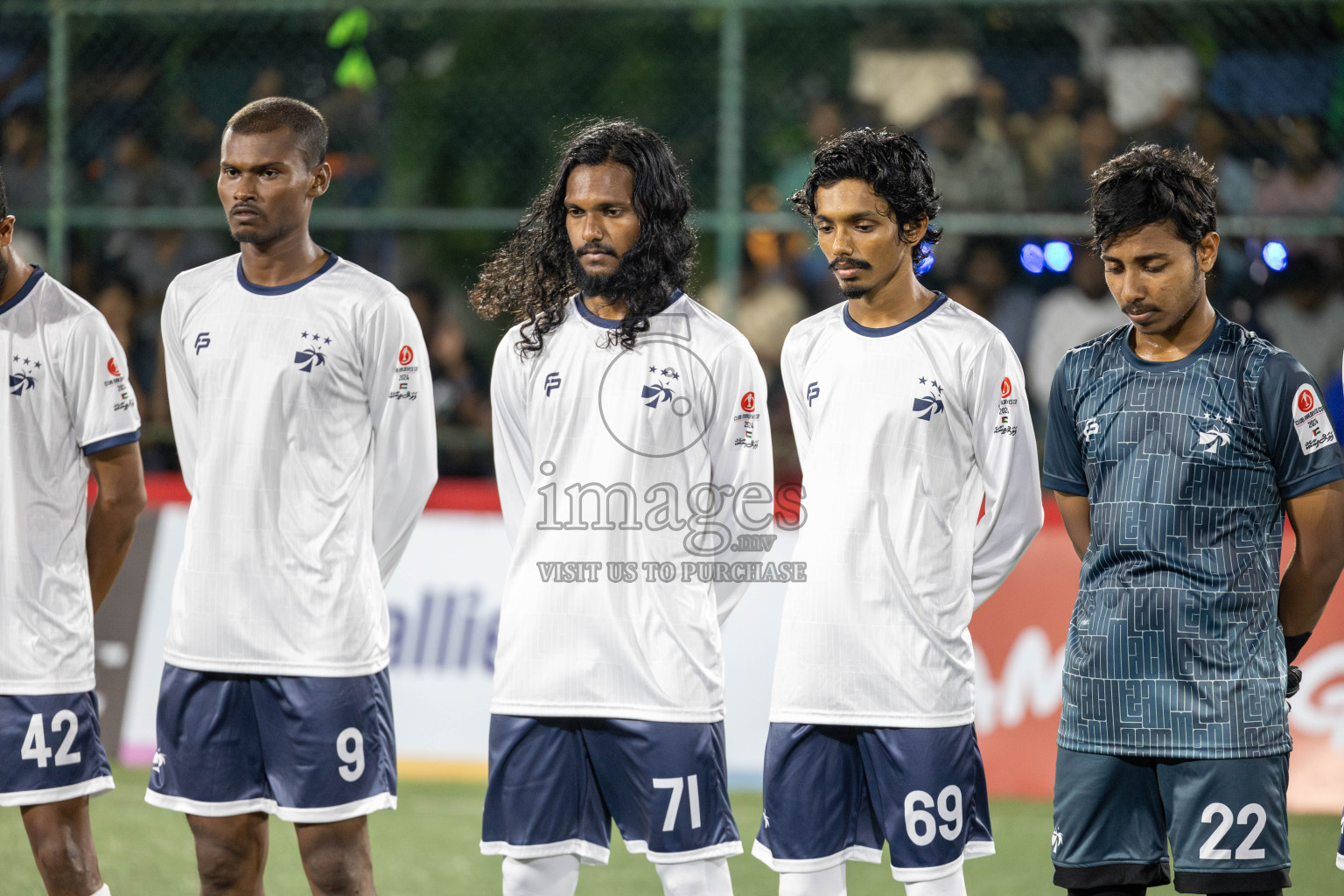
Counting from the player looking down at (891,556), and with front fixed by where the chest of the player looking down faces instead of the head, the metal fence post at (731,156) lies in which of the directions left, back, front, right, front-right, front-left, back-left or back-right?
back-right

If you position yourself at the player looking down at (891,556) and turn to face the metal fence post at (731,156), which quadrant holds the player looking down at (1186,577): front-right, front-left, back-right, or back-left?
back-right

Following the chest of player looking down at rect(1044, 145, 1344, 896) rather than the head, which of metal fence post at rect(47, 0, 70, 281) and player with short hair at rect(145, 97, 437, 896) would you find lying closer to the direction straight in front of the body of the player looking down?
the player with short hair

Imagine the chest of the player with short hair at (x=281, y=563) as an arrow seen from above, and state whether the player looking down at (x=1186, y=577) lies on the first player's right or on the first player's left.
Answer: on the first player's left

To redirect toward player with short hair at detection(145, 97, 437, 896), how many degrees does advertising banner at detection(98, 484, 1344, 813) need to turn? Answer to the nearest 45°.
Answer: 0° — it already faces them

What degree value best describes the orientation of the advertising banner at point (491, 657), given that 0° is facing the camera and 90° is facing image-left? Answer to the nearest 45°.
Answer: approximately 0°

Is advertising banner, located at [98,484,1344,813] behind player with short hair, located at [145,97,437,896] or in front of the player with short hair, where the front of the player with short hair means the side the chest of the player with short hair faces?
behind

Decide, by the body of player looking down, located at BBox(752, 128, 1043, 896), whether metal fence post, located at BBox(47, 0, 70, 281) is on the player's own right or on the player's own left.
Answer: on the player's own right

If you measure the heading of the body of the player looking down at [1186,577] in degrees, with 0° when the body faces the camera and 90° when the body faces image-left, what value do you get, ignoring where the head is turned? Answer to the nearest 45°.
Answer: approximately 45°

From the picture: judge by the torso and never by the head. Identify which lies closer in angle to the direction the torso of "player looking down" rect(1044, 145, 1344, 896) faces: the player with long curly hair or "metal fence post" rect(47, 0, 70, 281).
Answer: the player with long curly hair

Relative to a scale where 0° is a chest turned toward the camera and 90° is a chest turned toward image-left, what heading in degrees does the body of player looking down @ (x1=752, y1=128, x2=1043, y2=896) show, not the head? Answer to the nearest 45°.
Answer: approximately 45°

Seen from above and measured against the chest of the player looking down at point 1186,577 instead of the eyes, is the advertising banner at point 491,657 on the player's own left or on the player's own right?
on the player's own right
